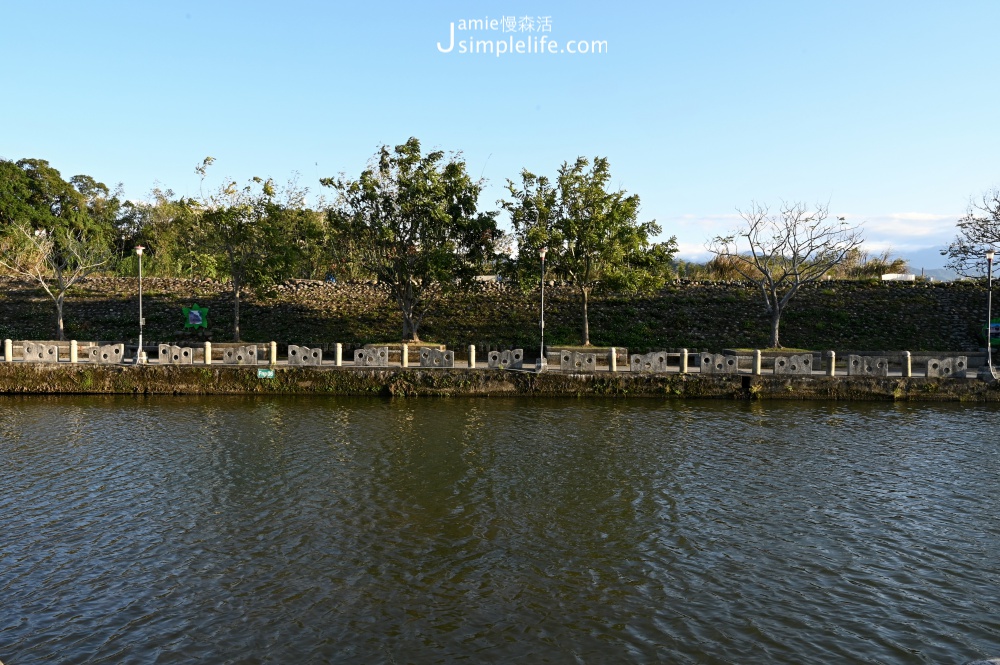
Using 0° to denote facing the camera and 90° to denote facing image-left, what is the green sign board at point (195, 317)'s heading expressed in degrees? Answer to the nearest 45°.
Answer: approximately 0°

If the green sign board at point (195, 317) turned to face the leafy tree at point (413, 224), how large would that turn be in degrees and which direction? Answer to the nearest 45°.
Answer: approximately 45° to its left

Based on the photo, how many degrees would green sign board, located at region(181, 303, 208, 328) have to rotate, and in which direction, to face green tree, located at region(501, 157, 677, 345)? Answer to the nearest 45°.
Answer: approximately 45° to its left
